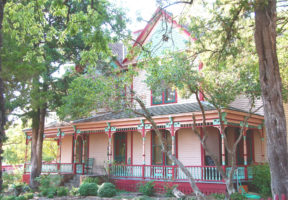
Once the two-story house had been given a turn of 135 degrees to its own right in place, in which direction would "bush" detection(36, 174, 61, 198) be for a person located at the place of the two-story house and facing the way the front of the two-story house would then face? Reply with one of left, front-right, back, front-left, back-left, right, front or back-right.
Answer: left
